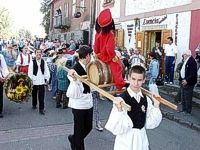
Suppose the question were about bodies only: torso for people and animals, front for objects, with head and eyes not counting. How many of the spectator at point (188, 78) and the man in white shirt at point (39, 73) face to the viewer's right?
0

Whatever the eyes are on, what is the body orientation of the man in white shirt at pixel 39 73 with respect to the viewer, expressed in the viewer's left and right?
facing the viewer

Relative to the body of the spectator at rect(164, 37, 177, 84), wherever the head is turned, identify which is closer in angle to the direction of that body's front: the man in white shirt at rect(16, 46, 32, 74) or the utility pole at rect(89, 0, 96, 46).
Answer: the man in white shirt

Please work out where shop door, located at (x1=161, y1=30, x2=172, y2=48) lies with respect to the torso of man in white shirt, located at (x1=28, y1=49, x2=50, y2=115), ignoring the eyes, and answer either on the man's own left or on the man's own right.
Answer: on the man's own left

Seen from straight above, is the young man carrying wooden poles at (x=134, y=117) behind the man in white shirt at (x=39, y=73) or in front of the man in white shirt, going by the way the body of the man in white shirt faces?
in front

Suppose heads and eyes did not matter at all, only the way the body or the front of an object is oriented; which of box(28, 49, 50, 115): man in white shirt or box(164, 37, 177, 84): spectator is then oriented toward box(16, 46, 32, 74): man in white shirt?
the spectator

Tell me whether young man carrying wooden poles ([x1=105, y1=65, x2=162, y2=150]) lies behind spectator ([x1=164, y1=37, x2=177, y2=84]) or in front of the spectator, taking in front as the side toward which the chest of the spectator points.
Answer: in front

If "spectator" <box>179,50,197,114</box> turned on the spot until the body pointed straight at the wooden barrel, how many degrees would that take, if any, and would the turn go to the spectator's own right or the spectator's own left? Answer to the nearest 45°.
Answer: approximately 45° to the spectator's own left

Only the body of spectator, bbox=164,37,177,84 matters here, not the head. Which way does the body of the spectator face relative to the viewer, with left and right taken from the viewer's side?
facing the viewer and to the left of the viewer

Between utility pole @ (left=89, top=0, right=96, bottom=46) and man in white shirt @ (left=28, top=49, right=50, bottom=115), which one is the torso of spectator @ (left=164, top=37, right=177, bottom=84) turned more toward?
the man in white shirt
